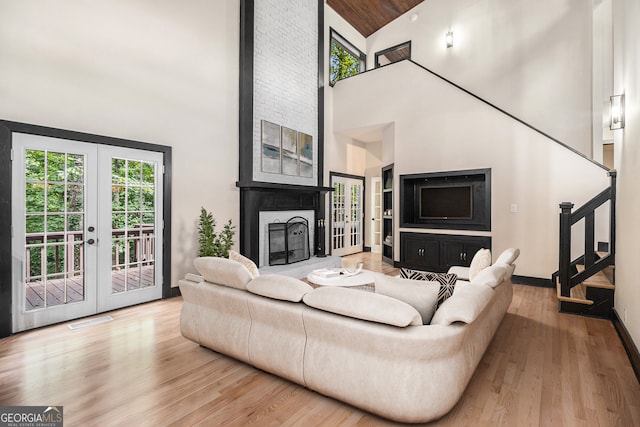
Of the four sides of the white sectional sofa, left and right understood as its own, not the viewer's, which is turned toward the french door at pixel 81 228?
left

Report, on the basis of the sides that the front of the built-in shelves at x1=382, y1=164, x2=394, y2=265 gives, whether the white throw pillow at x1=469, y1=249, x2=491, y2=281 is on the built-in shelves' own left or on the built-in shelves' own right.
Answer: on the built-in shelves' own left

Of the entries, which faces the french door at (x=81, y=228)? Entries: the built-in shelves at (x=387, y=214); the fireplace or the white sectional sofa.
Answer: the built-in shelves

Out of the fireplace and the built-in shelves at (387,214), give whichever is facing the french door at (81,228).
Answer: the built-in shelves

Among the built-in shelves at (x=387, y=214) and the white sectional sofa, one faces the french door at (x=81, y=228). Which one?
the built-in shelves

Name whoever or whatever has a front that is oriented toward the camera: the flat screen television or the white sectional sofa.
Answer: the flat screen television

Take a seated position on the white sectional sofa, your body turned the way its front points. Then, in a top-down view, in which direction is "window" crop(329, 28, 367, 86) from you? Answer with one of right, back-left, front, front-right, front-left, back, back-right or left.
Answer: front-left

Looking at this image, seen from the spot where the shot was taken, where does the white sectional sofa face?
facing away from the viewer and to the right of the viewer

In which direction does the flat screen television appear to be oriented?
toward the camera

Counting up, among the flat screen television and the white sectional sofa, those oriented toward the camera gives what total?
1

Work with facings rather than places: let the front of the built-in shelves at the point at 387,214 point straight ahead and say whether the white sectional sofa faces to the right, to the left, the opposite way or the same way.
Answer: the opposite way

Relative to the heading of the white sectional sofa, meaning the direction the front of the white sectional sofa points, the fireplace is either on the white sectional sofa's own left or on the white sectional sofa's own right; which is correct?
on the white sectional sofa's own left

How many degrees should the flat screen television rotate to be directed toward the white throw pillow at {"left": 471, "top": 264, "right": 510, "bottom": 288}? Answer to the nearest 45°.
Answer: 0° — it already faces it

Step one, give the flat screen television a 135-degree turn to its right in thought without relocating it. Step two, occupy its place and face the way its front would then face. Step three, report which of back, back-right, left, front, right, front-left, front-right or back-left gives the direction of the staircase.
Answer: back

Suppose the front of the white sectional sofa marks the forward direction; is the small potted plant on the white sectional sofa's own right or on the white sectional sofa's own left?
on the white sectional sofa's own left

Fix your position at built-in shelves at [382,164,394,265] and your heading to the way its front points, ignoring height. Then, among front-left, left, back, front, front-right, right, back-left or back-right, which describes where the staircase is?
left
